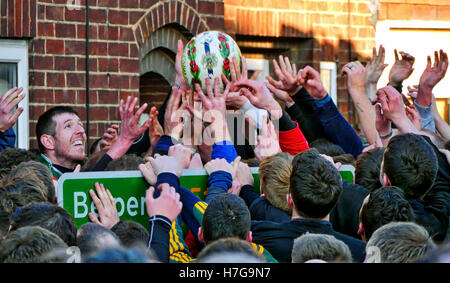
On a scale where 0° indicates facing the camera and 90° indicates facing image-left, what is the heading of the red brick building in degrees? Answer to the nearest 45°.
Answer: approximately 0°

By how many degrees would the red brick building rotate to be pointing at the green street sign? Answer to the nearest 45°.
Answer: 0° — it already faces it

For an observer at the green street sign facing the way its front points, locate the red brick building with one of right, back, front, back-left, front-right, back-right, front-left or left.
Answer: back

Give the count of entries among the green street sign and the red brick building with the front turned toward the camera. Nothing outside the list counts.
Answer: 2

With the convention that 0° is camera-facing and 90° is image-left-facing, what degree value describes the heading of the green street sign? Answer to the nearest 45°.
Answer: approximately 0°
